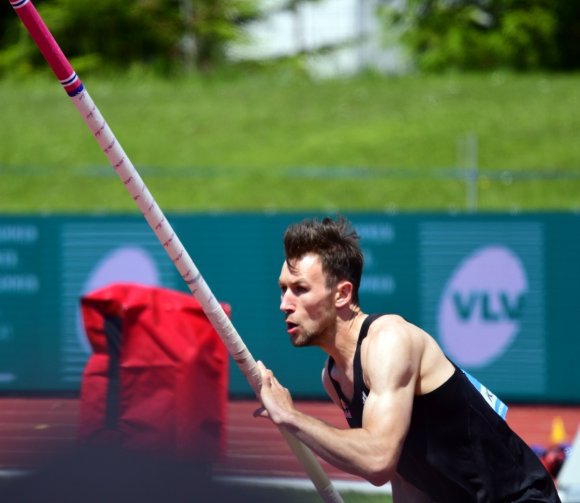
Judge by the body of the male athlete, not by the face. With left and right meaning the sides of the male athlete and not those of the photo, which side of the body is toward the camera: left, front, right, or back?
left

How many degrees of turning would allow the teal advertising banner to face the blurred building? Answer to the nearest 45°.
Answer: approximately 180°

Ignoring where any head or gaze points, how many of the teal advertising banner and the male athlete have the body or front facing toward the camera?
1

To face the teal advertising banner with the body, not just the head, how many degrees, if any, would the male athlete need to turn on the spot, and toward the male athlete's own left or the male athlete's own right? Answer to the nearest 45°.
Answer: approximately 90° to the male athlete's own right

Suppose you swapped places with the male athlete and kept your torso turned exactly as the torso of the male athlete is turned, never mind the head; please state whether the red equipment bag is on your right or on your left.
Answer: on your right

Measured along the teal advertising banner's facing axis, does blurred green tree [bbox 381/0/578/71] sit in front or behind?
behind

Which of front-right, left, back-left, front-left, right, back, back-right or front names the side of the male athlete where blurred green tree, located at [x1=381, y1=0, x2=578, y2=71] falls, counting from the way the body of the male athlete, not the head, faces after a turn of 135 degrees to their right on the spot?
front-left

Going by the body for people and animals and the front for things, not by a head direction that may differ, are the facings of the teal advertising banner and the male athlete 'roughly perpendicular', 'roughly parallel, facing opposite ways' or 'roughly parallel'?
roughly perpendicular

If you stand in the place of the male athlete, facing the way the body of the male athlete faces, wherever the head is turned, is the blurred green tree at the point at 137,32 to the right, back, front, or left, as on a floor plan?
right

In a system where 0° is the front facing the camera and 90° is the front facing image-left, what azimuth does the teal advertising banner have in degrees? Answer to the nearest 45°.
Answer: approximately 0°

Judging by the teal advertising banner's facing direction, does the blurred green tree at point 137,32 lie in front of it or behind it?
behind
